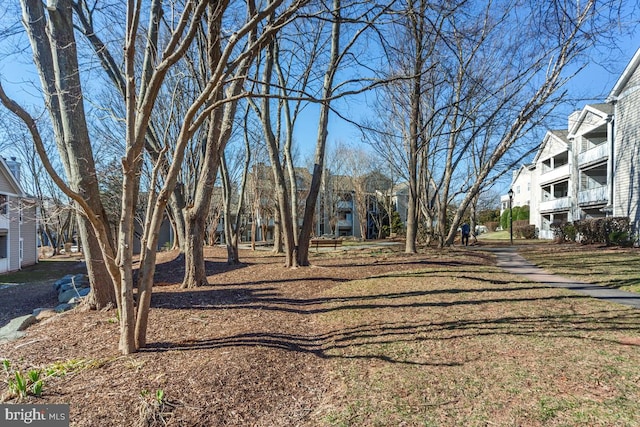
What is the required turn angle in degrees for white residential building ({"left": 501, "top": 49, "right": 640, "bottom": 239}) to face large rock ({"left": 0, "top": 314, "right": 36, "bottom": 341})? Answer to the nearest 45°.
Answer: approximately 45° to its left

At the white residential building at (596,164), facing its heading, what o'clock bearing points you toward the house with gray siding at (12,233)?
The house with gray siding is roughly at 12 o'clock from the white residential building.

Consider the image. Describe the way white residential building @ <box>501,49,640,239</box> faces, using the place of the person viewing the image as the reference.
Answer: facing the viewer and to the left of the viewer

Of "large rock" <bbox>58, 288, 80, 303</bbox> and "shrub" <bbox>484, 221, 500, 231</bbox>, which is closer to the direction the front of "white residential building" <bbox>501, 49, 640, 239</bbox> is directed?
the large rock

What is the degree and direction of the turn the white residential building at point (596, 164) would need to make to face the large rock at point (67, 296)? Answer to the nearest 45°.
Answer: approximately 45° to its left

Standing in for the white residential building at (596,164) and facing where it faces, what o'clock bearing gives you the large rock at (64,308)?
The large rock is roughly at 11 o'clock from the white residential building.

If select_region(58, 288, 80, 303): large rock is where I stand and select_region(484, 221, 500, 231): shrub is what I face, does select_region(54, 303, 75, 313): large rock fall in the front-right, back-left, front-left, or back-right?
back-right
